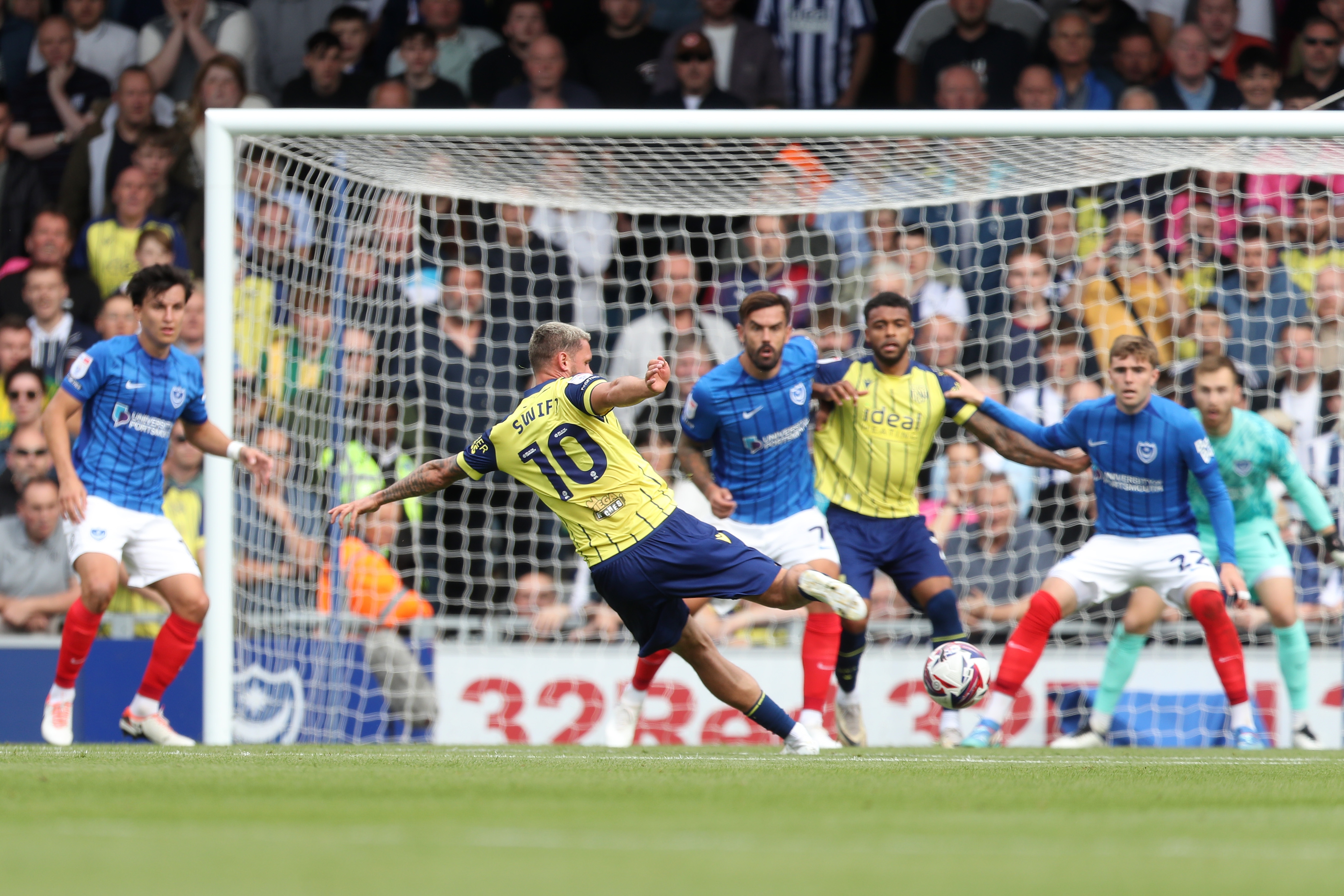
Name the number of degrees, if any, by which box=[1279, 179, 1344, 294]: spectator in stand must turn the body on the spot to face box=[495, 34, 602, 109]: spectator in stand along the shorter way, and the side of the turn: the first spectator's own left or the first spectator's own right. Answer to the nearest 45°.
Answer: approximately 90° to the first spectator's own right

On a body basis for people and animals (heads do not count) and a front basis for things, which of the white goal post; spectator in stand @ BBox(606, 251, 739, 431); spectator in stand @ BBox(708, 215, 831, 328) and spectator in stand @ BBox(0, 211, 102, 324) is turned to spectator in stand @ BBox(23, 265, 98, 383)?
spectator in stand @ BBox(0, 211, 102, 324)

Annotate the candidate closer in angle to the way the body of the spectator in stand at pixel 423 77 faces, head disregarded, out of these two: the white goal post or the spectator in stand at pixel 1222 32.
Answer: the white goal post

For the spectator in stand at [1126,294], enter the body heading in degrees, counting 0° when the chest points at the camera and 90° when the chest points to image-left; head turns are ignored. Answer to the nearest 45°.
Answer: approximately 0°

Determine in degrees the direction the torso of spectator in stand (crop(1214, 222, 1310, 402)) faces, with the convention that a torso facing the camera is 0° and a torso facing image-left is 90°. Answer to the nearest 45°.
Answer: approximately 0°

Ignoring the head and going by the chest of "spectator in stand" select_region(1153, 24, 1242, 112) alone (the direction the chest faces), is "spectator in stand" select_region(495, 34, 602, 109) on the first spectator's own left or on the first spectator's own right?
on the first spectator's own right

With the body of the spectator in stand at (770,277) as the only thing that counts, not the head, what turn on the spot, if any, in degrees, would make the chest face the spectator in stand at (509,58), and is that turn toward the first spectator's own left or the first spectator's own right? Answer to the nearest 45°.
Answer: approximately 135° to the first spectator's own right

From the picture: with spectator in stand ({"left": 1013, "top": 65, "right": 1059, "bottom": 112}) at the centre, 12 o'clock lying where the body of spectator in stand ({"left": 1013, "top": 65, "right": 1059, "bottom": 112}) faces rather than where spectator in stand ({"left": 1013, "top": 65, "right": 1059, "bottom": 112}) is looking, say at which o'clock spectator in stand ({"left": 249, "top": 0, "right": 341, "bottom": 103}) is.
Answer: spectator in stand ({"left": 249, "top": 0, "right": 341, "bottom": 103}) is roughly at 3 o'clock from spectator in stand ({"left": 1013, "top": 65, "right": 1059, "bottom": 112}).

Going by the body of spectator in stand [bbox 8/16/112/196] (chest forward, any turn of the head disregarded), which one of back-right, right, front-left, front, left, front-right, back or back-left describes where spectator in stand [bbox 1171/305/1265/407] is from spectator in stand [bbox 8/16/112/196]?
front-left

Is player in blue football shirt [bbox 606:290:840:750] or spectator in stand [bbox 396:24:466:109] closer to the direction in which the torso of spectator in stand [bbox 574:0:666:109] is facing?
the player in blue football shirt
